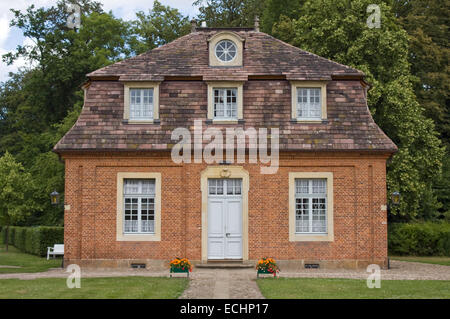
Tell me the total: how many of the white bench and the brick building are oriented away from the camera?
0

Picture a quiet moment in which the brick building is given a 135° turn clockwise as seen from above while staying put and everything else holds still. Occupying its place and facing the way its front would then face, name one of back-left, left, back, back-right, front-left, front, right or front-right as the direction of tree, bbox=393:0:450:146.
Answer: right

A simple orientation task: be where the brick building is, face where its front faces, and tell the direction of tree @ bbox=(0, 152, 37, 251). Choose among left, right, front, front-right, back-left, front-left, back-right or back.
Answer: back-right

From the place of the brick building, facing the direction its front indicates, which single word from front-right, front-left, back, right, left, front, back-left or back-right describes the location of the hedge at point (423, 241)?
back-left

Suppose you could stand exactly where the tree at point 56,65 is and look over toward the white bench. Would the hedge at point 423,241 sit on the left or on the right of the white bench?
left

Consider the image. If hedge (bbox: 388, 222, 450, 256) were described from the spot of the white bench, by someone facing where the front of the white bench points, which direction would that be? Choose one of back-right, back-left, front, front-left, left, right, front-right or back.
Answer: back-left

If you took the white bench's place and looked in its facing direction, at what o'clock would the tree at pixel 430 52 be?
The tree is roughly at 7 o'clock from the white bench.

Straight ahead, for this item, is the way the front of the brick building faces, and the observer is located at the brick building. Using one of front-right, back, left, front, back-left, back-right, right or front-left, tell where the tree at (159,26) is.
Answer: back

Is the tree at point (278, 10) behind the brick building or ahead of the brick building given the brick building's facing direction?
behind

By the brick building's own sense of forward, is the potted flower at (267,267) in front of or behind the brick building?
in front

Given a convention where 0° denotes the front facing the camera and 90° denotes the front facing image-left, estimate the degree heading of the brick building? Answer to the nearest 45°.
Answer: approximately 0°

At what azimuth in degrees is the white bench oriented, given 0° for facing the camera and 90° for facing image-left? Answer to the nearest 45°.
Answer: approximately 45°
